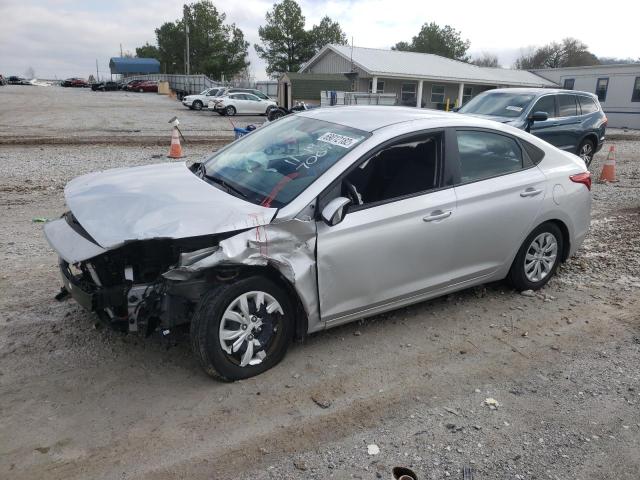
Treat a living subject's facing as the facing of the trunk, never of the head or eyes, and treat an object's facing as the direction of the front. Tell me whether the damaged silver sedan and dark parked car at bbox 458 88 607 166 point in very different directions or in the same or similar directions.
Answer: same or similar directions

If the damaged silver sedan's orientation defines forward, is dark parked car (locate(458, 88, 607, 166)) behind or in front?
behind

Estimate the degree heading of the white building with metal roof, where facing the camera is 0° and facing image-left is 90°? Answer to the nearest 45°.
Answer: approximately 315°

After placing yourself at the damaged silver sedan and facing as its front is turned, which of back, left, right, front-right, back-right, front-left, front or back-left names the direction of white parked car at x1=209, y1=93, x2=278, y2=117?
back-right

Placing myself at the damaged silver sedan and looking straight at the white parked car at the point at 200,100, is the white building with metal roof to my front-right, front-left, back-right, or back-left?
front-right

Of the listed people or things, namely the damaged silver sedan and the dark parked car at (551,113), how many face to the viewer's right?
0

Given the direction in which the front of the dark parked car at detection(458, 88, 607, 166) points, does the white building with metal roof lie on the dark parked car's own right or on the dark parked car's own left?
on the dark parked car's own right

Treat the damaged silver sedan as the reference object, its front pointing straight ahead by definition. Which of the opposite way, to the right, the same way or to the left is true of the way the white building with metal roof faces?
to the left

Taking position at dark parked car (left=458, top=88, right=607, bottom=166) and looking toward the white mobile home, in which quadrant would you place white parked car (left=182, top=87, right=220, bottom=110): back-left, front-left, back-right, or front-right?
front-left

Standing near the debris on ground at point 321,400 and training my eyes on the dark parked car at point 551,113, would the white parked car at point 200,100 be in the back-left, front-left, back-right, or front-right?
front-left

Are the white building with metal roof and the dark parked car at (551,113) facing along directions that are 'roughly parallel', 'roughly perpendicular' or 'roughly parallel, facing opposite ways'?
roughly perpendicular

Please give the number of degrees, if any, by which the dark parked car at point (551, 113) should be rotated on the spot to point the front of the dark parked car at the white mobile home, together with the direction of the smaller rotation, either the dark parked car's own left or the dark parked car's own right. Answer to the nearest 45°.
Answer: approximately 135° to the dark parked car's own right

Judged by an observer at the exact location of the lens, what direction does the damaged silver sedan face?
facing the viewer and to the left of the viewer

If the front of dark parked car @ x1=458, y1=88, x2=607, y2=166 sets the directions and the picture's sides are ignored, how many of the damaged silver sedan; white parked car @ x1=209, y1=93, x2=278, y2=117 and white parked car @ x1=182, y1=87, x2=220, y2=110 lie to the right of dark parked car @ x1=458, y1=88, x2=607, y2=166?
2

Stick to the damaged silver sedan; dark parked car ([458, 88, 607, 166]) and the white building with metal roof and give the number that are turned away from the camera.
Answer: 0

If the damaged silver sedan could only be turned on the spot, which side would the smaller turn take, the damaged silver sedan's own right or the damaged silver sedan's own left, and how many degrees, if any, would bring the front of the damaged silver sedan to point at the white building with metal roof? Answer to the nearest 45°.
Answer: approximately 135° to the damaged silver sedan's own right

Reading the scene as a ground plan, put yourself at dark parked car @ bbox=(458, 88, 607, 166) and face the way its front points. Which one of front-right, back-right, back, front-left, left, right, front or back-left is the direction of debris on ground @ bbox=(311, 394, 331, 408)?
front-left

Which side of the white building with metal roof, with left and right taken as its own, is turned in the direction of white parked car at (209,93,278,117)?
right
